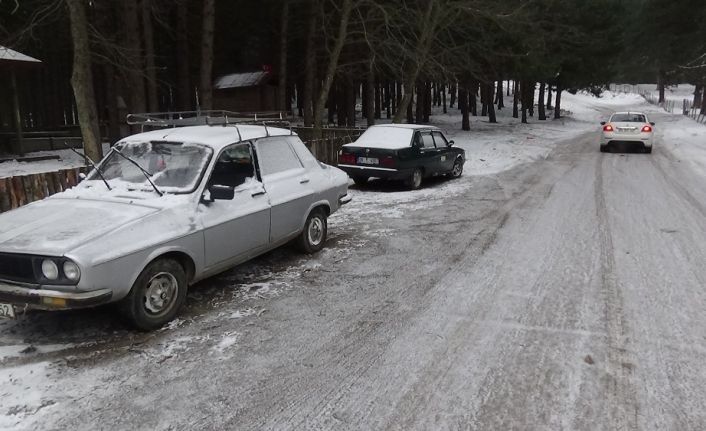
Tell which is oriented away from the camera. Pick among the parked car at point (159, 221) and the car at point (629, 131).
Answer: the car at point (629, 131)

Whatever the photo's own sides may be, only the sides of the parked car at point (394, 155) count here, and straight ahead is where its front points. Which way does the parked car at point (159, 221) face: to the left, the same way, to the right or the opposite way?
the opposite way

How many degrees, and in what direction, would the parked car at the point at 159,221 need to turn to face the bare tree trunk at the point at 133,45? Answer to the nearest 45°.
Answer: approximately 135° to its right

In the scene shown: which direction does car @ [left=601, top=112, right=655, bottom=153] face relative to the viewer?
away from the camera

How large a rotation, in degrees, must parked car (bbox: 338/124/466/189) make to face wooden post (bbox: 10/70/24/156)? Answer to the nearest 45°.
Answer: approximately 90° to its left

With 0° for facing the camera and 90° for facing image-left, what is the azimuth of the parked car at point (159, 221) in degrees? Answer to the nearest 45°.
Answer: approximately 45°

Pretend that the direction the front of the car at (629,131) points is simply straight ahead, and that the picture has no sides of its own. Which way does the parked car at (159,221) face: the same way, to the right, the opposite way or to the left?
the opposite way

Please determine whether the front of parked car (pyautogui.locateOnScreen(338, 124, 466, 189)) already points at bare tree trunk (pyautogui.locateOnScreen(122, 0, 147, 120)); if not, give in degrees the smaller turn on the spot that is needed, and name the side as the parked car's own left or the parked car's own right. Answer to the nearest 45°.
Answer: approximately 90° to the parked car's own left

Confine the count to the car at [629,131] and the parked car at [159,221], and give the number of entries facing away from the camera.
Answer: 1

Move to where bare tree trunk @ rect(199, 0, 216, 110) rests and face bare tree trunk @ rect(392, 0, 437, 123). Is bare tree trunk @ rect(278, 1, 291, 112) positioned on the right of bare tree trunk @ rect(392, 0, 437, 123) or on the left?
left

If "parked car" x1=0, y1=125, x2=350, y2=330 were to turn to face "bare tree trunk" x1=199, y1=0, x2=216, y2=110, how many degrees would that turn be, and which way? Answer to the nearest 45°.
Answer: approximately 135° to its right

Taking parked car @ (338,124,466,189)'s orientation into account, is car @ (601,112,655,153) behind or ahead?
ahead

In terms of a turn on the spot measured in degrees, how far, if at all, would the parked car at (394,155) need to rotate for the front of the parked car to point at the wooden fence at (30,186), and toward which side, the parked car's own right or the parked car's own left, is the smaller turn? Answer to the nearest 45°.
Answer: approximately 180°

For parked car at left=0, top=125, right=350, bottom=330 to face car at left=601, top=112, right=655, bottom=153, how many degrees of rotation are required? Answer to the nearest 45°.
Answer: approximately 180°

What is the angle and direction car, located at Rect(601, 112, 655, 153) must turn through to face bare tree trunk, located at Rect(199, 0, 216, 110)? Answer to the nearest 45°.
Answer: approximately 135° to its left

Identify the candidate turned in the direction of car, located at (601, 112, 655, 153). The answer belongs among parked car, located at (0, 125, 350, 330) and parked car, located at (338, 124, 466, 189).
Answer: parked car, located at (338, 124, 466, 189)

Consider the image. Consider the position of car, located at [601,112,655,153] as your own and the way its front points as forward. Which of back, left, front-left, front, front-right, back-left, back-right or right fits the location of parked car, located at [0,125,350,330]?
back
